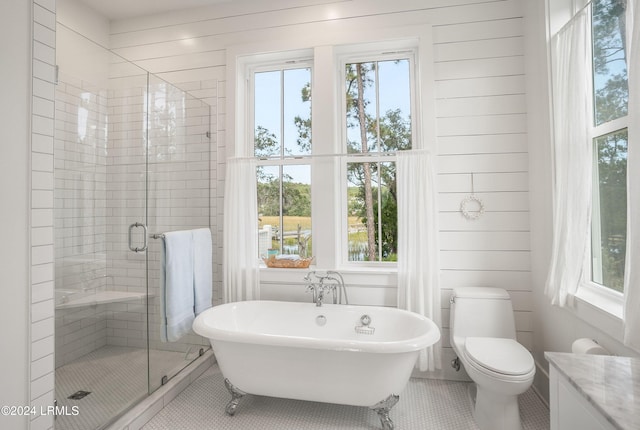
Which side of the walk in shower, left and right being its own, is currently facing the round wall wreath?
front

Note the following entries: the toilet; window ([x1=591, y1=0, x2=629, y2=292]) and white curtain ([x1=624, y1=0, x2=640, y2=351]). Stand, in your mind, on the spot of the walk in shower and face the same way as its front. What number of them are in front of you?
3

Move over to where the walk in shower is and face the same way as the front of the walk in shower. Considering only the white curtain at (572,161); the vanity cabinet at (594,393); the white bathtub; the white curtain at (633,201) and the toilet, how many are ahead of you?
5

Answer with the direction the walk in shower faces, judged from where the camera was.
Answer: facing the viewer and to the right of the viewer

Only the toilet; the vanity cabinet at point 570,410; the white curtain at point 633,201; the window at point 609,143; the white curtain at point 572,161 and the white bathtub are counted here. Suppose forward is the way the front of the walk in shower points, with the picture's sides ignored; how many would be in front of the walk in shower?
6

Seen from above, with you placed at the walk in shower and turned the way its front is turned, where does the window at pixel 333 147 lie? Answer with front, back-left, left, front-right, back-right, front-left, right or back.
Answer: front-left

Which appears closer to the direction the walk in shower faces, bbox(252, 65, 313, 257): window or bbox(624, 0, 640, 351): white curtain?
the white curtain

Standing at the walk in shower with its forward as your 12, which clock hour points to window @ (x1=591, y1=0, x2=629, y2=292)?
The window is roughly at 12 o'clock from the walk in shower.

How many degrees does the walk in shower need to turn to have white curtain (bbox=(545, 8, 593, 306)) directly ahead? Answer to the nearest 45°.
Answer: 0° — it already faces it

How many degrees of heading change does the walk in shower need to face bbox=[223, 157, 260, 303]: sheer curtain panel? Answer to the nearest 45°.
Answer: approximately 45° to its left

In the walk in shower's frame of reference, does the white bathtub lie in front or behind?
in front

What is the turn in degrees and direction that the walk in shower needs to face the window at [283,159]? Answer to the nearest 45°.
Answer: approximately 45° to its left
